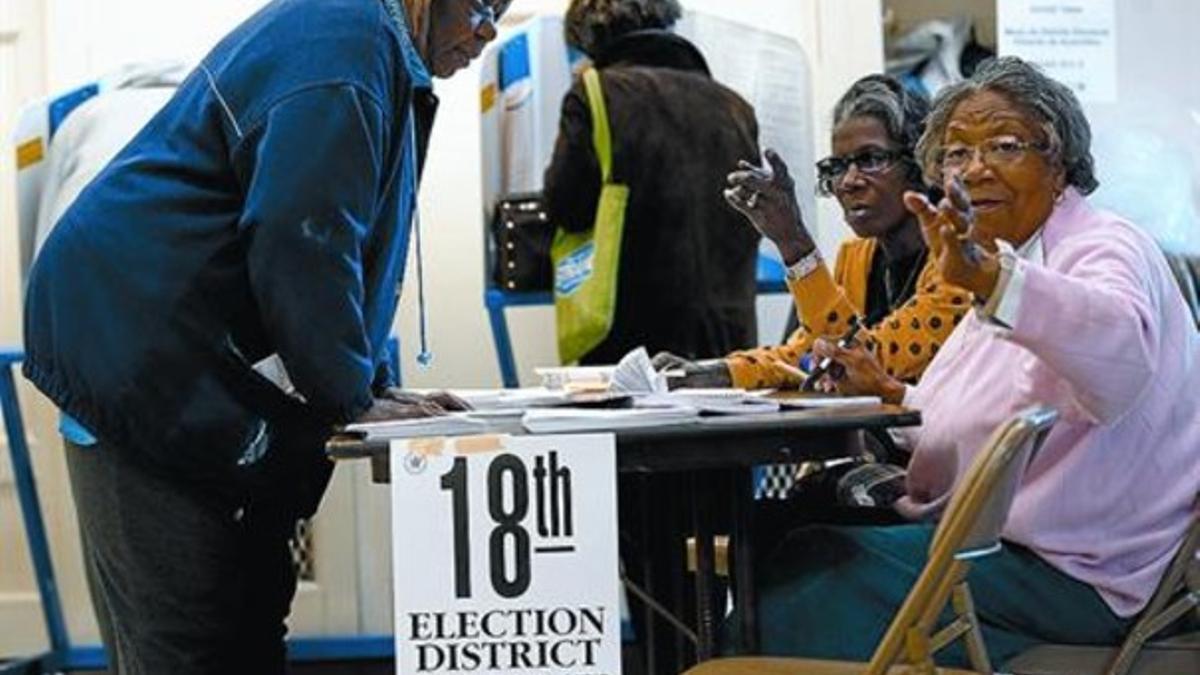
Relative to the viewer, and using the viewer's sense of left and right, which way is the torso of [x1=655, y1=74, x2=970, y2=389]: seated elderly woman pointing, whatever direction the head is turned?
facing the viewer and to the left of the viewer

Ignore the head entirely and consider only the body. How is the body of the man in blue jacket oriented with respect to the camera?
to the viewer's right

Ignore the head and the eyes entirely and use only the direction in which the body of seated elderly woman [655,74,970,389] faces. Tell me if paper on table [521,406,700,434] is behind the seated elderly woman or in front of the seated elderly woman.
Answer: in front

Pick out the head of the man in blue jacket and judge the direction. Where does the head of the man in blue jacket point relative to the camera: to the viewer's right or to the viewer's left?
to the viewer's right

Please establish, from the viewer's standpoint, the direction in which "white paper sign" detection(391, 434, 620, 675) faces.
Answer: facing the viewer

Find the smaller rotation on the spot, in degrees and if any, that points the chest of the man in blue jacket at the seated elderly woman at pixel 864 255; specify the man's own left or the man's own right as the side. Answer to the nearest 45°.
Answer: approximately 45° to the man's own left

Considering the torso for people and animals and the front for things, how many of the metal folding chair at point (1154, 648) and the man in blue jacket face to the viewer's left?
1

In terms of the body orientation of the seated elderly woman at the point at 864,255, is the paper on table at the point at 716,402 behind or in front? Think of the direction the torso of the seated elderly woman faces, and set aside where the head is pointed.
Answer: in front

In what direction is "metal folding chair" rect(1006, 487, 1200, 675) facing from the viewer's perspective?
to the viewer's left

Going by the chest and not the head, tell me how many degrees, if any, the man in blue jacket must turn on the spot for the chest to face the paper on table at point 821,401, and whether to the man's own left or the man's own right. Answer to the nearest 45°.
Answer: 0° — they already face it

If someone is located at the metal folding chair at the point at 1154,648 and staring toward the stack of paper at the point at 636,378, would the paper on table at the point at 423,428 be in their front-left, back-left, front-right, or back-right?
front-left

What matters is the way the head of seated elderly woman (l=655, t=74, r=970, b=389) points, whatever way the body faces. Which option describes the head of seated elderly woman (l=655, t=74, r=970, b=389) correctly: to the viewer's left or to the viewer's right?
to the viewer's left
